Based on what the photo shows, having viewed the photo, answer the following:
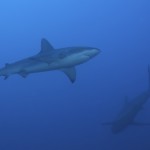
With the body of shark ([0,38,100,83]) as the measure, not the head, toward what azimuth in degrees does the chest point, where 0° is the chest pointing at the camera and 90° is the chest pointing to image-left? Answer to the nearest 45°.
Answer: approximately 270°
